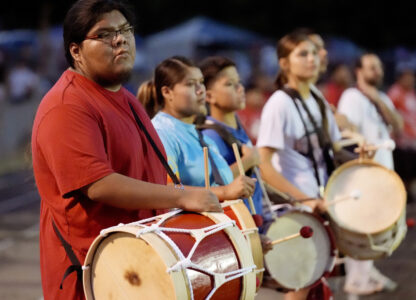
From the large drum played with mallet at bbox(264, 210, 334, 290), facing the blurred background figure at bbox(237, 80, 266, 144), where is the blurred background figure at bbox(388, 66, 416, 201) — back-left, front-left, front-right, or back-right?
front-right

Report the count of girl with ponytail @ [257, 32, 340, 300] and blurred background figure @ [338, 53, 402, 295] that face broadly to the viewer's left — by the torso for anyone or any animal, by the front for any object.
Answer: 0

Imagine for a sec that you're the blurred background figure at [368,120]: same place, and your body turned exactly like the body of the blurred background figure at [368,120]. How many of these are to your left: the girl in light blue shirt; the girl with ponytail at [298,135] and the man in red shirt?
0

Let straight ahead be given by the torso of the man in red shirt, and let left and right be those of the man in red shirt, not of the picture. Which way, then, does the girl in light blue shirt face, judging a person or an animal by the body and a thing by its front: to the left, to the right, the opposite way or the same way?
the same way

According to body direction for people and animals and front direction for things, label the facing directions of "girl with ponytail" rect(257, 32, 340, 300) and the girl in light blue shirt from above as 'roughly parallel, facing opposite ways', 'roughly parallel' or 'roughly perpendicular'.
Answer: roughly parallel

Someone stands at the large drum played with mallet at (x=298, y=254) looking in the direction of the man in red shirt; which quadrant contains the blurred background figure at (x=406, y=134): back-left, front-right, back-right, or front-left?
back-right

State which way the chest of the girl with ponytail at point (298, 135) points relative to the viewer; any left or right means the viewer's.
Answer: facing the viewer and to the right of the viewer

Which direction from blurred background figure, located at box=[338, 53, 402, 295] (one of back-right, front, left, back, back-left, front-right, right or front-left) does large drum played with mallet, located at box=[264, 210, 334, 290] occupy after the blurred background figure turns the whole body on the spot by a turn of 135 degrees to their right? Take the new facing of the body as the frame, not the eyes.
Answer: left

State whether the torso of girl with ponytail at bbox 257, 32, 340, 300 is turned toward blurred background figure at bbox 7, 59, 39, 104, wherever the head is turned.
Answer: no

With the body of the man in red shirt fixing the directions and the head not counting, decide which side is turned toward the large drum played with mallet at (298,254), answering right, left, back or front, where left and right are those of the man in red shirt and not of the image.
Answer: left

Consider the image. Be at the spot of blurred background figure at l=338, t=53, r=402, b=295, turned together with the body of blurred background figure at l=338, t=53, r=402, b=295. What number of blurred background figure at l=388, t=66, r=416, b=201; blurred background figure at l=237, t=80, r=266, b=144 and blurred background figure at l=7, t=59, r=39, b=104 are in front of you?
0

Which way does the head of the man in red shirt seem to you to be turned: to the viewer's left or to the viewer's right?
to the viewer's right

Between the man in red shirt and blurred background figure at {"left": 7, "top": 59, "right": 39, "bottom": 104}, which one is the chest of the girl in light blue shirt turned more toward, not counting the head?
the man in red shirt

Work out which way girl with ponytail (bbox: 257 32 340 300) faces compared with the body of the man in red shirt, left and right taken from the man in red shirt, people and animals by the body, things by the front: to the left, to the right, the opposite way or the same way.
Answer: the same way

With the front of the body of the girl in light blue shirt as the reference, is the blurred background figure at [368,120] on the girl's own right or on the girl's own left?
on the girl's own left

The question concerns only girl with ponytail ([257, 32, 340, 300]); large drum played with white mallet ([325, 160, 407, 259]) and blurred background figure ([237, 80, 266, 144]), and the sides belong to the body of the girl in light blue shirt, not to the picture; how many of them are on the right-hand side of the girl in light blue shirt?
0

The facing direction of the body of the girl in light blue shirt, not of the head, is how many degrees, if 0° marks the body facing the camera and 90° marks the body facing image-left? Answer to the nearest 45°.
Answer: approximately 315°
